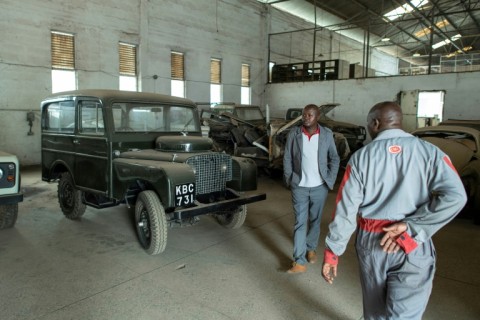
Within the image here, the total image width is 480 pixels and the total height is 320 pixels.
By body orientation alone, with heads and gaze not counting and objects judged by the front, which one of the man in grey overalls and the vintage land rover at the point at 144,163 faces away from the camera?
the man in grey overalls

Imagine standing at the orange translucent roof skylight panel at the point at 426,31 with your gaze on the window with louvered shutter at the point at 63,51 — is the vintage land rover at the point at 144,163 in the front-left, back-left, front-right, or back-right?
front-left

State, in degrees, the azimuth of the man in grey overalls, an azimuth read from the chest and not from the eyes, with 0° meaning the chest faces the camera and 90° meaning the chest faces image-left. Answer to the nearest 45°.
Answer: approximately 180°

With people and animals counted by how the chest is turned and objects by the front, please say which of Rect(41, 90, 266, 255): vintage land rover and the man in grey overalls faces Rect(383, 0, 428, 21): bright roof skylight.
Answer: the man in grey overalls

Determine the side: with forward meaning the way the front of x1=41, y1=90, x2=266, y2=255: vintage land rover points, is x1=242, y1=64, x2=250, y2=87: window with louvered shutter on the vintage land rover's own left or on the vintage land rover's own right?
on the vintage land rover's own left

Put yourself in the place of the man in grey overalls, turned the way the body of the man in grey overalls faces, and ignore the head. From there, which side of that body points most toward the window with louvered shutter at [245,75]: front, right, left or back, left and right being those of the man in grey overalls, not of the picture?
front

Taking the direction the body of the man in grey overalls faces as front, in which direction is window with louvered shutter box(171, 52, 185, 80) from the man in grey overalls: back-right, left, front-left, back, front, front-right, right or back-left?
front-left

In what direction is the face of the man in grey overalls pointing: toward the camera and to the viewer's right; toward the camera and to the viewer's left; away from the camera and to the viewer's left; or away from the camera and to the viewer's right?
away from the camera and to the viewer's left

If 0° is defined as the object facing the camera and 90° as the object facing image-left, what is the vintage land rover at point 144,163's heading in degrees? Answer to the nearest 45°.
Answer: approximately 315°

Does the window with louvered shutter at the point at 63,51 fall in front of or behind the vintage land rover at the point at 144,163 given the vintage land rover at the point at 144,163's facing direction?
behind

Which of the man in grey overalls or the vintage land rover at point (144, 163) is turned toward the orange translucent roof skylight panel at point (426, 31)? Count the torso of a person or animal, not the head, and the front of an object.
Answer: the man in grey overalls

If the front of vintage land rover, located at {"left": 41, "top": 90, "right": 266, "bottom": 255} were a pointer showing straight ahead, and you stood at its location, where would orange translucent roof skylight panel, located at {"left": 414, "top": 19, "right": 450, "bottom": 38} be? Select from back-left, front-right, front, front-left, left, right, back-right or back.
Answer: left

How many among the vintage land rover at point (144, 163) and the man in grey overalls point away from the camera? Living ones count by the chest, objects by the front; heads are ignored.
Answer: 1

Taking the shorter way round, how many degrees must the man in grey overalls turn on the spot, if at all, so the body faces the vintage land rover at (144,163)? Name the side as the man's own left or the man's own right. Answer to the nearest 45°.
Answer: approximately 45° to the man's own left

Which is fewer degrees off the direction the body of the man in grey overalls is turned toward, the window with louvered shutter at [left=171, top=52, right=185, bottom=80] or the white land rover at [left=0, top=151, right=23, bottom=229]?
the window with louvered shutter

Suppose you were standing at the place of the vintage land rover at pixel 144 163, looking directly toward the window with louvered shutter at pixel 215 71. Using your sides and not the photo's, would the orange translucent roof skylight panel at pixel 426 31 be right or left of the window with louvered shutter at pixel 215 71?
right

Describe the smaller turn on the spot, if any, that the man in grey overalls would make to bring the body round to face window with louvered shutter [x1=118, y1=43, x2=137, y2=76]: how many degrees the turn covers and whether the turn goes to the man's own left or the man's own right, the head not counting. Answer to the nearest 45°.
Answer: approximately 45° to the man's own left

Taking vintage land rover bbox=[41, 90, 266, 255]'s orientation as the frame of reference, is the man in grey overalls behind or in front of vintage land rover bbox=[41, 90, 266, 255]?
in front
